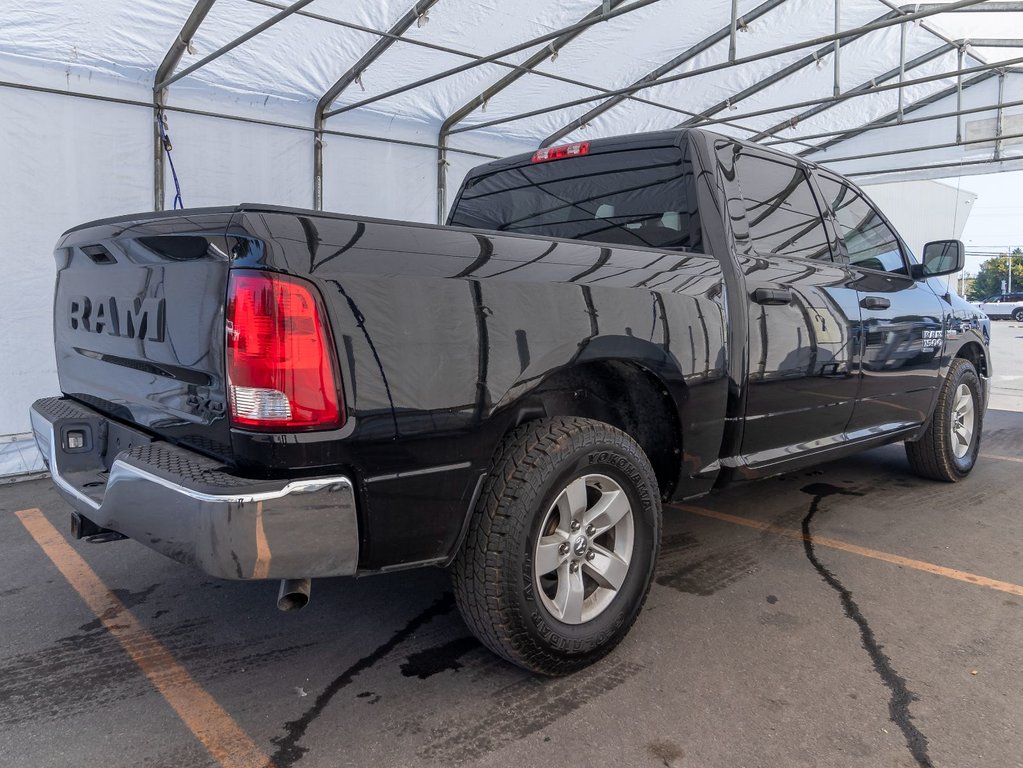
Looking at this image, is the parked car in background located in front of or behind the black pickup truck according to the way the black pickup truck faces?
in front

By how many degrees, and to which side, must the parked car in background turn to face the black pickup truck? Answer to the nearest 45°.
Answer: approximately 90° to its left

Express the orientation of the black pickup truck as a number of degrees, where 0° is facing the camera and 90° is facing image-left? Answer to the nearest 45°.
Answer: approximately 225°

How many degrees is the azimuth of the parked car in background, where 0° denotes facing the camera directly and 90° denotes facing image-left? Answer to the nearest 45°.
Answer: approximately 90°

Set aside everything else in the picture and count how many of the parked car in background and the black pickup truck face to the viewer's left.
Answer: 1
